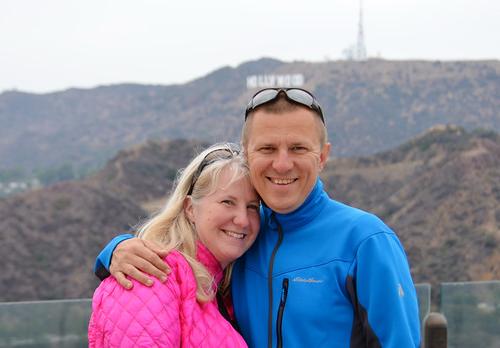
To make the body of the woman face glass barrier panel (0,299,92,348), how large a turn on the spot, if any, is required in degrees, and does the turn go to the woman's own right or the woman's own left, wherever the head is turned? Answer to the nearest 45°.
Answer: approximately 180°

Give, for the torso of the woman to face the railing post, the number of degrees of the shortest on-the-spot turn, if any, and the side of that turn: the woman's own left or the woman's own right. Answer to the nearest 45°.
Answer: approximately 90° to the woman's own left

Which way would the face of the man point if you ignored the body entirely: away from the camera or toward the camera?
toward the camera

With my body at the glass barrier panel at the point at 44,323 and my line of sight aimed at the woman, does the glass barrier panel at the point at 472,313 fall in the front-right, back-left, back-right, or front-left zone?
front-left

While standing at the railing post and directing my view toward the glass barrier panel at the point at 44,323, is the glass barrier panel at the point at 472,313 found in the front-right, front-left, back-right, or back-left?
back-right

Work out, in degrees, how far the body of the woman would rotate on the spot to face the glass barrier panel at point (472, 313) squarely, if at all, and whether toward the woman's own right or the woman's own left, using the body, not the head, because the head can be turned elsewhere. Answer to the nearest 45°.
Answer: approximately 90° to the woman's own left

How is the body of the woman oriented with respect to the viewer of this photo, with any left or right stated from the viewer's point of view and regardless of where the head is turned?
facing the viewer and to the right of the viewer

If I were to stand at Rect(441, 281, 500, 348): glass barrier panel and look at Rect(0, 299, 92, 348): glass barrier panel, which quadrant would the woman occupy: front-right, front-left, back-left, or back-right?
front-left

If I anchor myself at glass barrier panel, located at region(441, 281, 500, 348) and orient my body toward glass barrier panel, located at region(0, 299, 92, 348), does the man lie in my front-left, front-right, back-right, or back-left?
front-left
